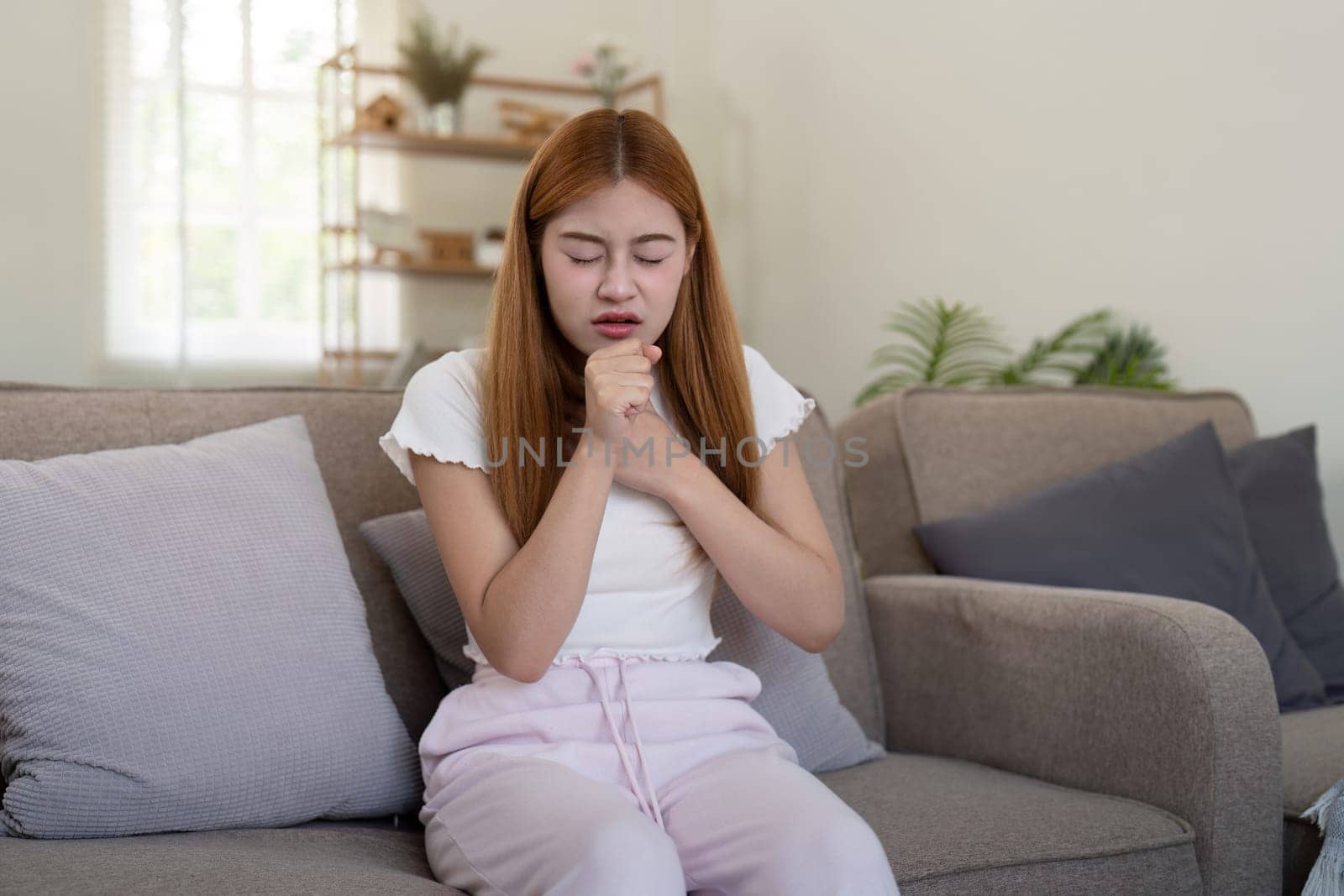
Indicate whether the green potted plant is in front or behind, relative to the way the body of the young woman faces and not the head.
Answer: behind

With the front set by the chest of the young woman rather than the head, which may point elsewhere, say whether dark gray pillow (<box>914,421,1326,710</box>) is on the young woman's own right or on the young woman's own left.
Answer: on the young woman's own left

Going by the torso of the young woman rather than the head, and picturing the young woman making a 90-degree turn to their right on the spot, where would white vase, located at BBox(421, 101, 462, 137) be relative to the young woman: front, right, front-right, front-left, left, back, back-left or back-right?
right

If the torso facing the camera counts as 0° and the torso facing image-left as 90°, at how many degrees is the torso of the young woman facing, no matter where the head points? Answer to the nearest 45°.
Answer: approximately 0°

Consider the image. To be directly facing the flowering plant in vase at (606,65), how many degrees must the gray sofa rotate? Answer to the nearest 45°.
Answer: approximately 180°

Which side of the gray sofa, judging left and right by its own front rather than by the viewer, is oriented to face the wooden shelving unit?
back
